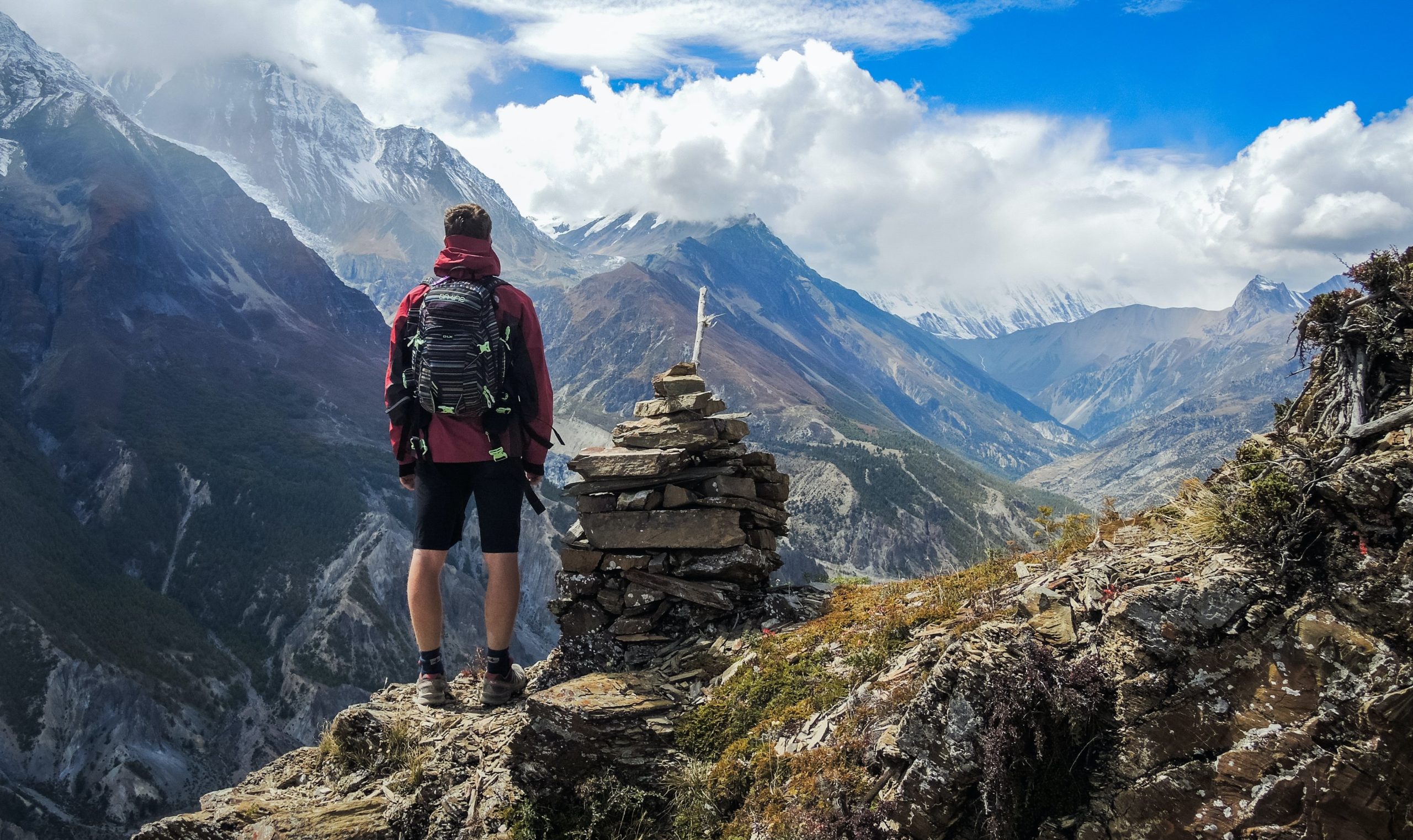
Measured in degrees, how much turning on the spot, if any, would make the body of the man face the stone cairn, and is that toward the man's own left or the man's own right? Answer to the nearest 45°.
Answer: approximately 45° to the man's own right

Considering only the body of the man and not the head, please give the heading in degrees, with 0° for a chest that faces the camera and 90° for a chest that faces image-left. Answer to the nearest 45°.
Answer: approximately 180°

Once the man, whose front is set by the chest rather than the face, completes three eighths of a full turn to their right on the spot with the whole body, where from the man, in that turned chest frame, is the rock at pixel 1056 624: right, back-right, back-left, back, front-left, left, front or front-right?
front

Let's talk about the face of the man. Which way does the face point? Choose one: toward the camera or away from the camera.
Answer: away from the camera

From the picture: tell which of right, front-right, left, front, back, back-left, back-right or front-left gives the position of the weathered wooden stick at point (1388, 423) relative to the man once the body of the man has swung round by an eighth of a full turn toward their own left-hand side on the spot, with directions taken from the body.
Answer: back
